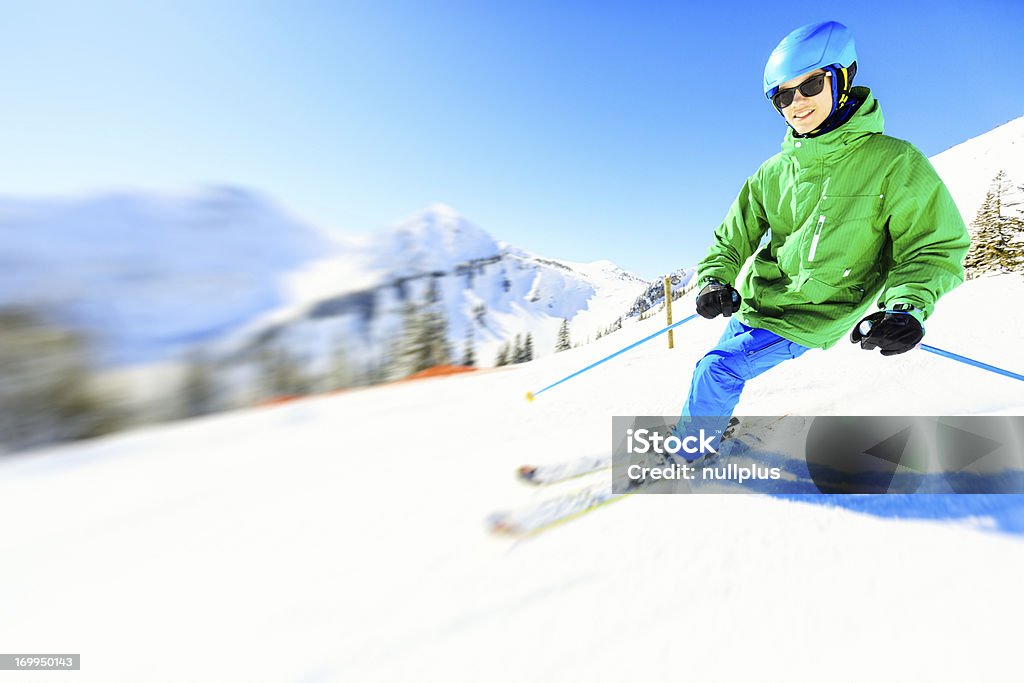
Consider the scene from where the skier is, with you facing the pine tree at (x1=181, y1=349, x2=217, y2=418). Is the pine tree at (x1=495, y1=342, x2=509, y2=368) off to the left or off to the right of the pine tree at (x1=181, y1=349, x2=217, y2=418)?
right

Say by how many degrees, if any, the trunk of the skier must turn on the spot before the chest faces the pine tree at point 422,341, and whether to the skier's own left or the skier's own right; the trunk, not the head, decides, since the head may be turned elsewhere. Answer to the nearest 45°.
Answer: approximately 90° to the skier's own right

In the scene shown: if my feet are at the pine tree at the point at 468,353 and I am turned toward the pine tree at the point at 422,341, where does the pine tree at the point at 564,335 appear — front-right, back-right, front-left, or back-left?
back-right

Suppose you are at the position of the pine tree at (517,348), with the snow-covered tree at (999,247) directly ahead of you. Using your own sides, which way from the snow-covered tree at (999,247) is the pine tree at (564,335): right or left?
left

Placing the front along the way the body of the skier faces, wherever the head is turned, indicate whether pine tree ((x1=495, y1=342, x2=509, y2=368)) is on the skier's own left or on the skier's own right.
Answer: on the skier's own right

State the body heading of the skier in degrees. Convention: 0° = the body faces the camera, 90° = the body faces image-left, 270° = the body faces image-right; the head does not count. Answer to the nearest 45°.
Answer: approximately 45°
